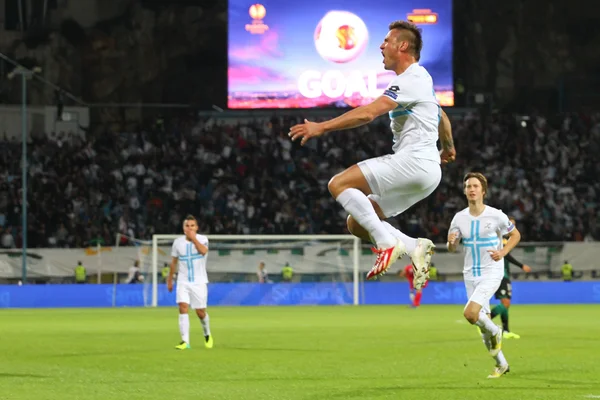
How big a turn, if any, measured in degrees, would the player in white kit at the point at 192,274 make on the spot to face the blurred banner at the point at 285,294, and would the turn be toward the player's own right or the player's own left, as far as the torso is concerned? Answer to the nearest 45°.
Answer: approximately 180°

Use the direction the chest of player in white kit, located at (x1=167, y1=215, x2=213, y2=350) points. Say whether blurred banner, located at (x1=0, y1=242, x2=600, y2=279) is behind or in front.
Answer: behind

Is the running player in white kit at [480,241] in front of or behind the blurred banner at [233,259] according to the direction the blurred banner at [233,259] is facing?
in front

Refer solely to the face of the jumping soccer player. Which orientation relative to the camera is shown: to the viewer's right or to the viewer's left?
to the viewer's left

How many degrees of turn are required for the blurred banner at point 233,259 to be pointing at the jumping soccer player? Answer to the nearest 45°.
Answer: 0° — it already faces them

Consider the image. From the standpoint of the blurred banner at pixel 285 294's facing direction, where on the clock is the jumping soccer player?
The jumping soccer player is roughly at 12 o'clock from the blurred banner.

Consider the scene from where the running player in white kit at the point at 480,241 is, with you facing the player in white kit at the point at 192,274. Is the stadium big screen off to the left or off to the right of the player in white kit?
right

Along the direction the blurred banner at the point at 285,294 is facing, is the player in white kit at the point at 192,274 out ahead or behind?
ahead

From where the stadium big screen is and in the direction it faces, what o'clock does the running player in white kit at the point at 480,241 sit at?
The running player in white kit is roughly at 12 o'clock from the stadium big screen.

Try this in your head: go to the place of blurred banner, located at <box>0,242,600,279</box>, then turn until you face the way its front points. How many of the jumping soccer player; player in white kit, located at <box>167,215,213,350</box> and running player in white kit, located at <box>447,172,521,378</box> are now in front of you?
3
